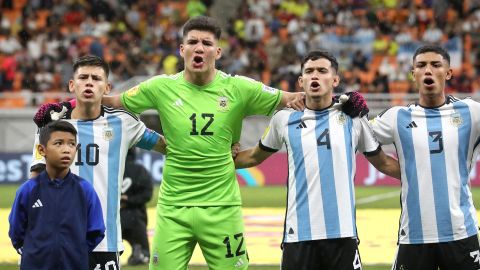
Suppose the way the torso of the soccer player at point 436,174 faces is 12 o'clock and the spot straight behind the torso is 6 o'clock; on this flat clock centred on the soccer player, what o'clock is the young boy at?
The young boy is roughly at 2 o'clock from the soccer player.

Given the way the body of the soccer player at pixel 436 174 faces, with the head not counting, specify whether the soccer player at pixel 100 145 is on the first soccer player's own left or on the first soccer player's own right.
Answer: on the first soccer player's own right

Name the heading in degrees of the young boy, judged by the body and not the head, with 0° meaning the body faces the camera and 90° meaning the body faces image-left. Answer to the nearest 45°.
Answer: approximately 0°

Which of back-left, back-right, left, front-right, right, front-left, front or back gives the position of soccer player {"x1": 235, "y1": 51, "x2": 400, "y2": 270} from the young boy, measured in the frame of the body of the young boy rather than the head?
left

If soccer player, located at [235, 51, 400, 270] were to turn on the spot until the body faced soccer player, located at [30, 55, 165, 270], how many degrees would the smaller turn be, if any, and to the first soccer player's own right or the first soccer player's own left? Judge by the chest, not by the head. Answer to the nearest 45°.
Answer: approximately 90° to the first soccer player's own right

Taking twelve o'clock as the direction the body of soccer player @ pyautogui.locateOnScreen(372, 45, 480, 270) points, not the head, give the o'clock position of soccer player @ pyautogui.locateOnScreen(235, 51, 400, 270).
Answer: soccer player @ pyautogui.locateOnScreen(235, 51, 400, 270) is roughly at 2 o'clock from soccer player @ pyautogui.locateOnScreen(372, 45, 480, 270).

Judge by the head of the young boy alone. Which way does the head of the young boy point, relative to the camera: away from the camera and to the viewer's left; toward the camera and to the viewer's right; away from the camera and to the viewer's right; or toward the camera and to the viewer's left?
toward the camera and to the viewer's right
